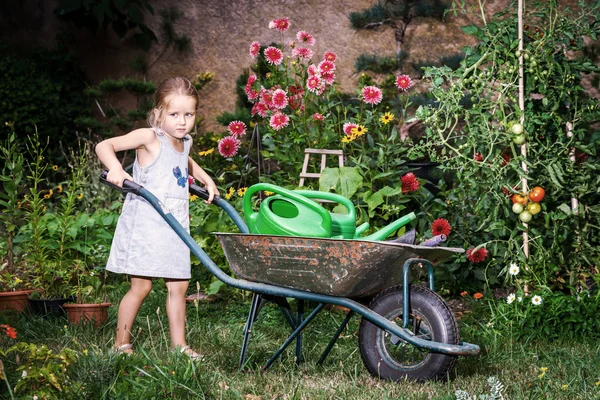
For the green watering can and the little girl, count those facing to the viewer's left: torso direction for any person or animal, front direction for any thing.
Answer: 0

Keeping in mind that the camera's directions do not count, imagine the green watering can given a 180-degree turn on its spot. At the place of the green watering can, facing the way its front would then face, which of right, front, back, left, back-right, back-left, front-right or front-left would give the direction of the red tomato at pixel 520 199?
back-right

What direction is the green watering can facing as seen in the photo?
to the viewer's right

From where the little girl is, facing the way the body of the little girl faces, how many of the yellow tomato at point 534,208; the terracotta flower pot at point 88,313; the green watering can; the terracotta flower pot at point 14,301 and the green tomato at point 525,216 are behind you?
2

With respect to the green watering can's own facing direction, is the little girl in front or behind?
behind

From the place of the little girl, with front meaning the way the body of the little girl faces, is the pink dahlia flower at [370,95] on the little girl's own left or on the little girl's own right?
on the little girl's own left

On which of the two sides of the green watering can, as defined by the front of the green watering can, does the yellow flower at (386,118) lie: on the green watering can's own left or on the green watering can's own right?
on the green watering can's own left

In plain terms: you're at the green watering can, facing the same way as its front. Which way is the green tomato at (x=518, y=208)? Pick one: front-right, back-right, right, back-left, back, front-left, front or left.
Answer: front-left

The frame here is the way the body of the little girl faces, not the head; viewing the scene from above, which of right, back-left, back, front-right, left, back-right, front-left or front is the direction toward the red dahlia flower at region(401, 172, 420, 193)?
left

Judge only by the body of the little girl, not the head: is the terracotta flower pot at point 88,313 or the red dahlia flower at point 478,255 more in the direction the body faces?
the red dahlia flower

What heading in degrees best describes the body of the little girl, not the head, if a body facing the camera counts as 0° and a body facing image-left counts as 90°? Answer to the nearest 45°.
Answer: approximately 315°

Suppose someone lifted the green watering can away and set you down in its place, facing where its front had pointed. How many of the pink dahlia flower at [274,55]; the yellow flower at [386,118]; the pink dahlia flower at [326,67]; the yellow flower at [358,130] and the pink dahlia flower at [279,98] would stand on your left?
5

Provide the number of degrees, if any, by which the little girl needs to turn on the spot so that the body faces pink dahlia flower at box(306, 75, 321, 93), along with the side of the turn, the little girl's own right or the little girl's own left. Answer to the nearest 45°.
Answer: approximately 90° to the little girl's own left

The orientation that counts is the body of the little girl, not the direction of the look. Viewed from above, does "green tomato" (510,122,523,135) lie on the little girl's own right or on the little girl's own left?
on the little girl's own left
